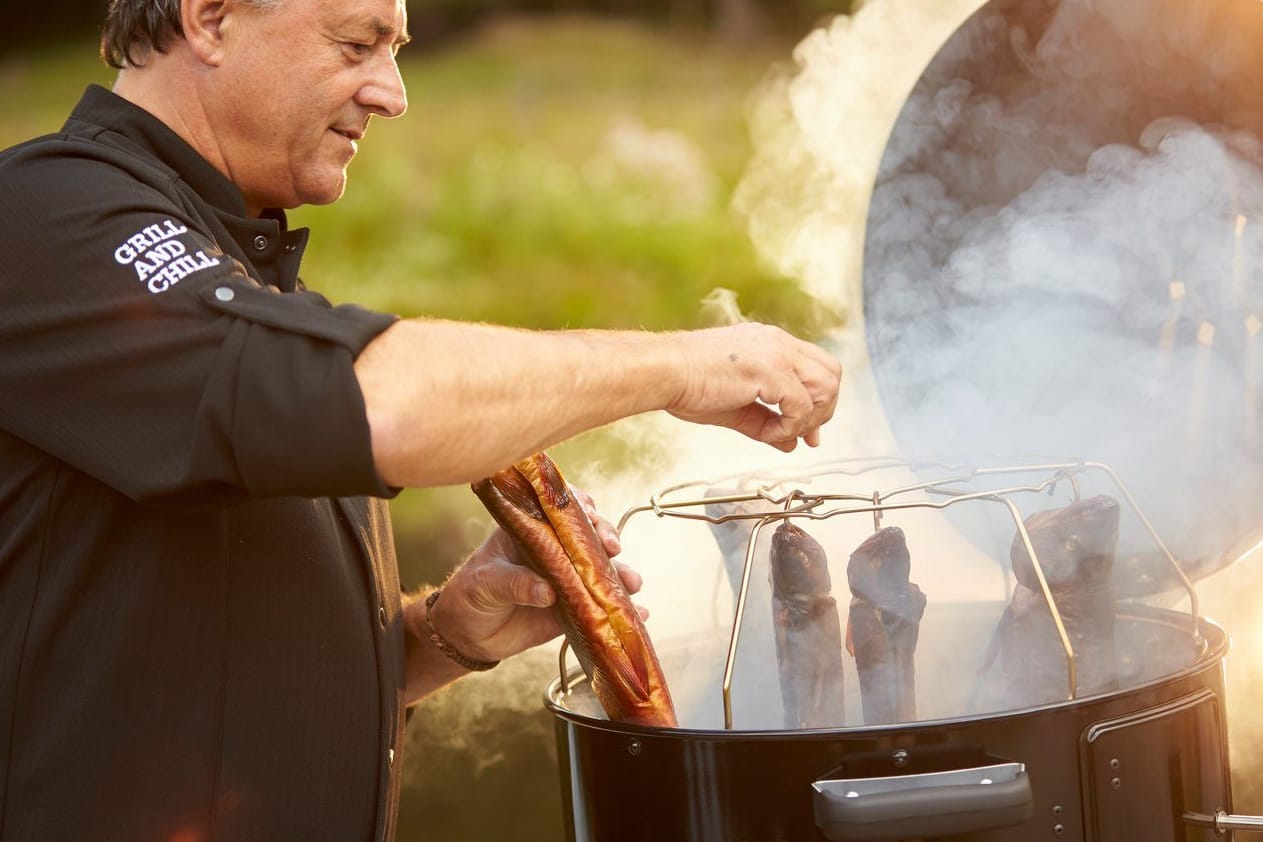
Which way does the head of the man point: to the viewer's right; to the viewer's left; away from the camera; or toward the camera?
to the viewer's right

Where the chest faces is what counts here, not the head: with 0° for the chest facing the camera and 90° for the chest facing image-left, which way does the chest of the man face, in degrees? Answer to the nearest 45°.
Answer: approximately 270°
